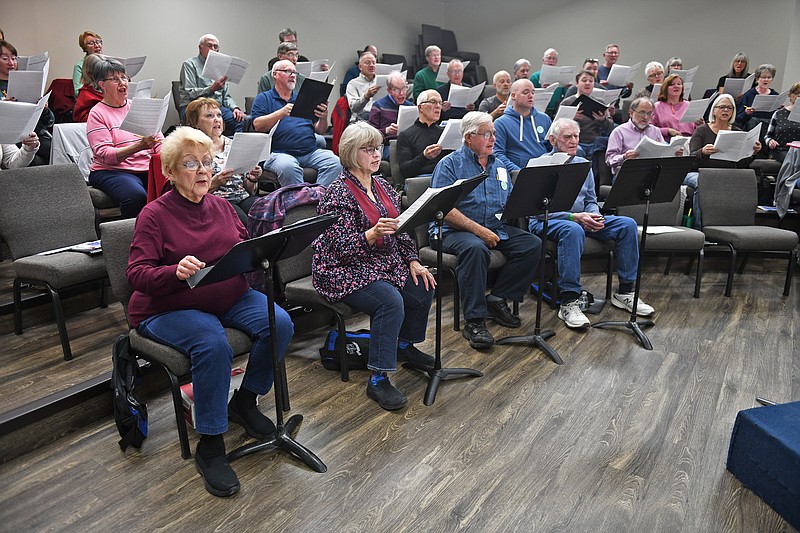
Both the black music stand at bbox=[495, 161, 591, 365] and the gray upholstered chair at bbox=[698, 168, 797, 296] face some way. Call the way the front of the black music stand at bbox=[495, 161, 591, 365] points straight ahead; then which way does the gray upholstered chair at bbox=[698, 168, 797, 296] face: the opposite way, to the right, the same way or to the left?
the opposite way

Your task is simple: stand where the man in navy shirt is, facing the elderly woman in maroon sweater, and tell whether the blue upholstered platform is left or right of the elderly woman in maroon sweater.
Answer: left

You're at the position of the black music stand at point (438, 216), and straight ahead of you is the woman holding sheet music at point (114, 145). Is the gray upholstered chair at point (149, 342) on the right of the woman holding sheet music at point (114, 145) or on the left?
left

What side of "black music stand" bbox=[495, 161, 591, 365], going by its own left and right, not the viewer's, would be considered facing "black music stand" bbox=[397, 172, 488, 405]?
left

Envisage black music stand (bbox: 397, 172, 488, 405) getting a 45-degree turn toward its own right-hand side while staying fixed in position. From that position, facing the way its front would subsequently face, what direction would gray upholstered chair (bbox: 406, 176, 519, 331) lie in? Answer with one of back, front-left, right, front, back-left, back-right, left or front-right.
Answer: front

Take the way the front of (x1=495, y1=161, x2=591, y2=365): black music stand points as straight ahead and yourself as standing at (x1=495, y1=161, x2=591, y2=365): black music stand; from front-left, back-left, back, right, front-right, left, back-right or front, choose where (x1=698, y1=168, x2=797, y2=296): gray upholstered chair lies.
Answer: right

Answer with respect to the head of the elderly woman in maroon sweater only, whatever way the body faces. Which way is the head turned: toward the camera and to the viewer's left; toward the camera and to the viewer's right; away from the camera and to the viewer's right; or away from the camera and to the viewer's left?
toward the camera and to the viewer's right

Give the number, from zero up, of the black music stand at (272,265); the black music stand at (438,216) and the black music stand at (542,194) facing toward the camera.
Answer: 0

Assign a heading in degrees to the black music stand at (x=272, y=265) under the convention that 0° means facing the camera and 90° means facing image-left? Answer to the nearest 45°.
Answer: approximately 135°

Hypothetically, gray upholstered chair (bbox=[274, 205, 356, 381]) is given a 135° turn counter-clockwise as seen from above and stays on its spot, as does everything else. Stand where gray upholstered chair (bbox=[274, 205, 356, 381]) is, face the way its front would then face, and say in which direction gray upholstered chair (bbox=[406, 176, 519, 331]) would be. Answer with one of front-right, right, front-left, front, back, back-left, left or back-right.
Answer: front-right

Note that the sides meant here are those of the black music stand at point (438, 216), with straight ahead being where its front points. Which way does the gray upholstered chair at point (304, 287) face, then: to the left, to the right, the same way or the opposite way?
the opposite way

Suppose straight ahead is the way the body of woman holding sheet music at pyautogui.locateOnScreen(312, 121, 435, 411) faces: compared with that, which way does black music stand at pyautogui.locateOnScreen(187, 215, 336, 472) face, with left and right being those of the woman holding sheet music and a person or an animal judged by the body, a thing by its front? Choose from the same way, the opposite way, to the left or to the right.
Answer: the opposite way

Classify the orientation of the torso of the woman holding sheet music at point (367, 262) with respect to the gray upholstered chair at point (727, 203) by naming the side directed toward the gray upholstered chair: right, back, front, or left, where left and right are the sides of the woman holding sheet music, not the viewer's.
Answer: left

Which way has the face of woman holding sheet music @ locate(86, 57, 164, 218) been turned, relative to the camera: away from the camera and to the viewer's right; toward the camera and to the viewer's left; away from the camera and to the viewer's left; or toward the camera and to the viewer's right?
toward the camera and to the viewer's right

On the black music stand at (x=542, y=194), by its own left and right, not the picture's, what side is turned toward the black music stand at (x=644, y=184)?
right
